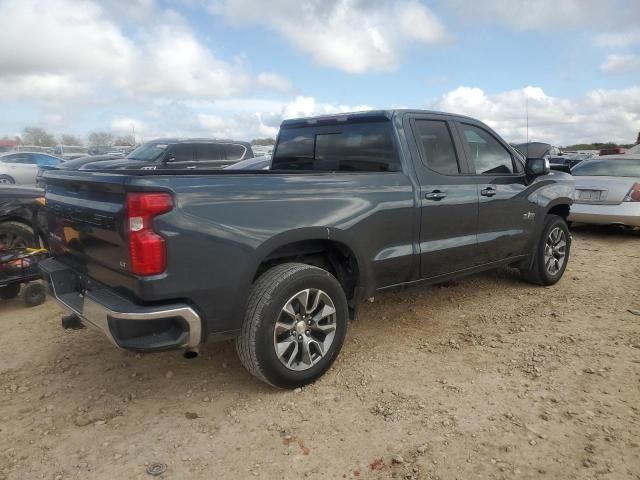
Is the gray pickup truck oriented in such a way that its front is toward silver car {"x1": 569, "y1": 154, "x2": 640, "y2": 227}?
yes

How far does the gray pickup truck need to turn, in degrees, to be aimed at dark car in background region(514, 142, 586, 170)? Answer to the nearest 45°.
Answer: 0° — it already faces it

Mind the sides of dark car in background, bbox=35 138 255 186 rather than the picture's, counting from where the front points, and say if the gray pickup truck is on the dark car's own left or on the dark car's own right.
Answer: on the dark car's own left

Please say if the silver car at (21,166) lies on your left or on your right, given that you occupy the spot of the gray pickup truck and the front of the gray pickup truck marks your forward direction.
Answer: on your left

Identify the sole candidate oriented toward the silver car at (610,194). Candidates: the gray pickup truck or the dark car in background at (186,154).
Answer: the gray pickup truck

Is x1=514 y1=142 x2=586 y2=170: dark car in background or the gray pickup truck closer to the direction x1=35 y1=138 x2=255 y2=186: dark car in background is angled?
the gray pickup truck

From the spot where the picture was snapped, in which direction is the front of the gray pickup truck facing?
facing away from the viewer and to the right of the viewer
